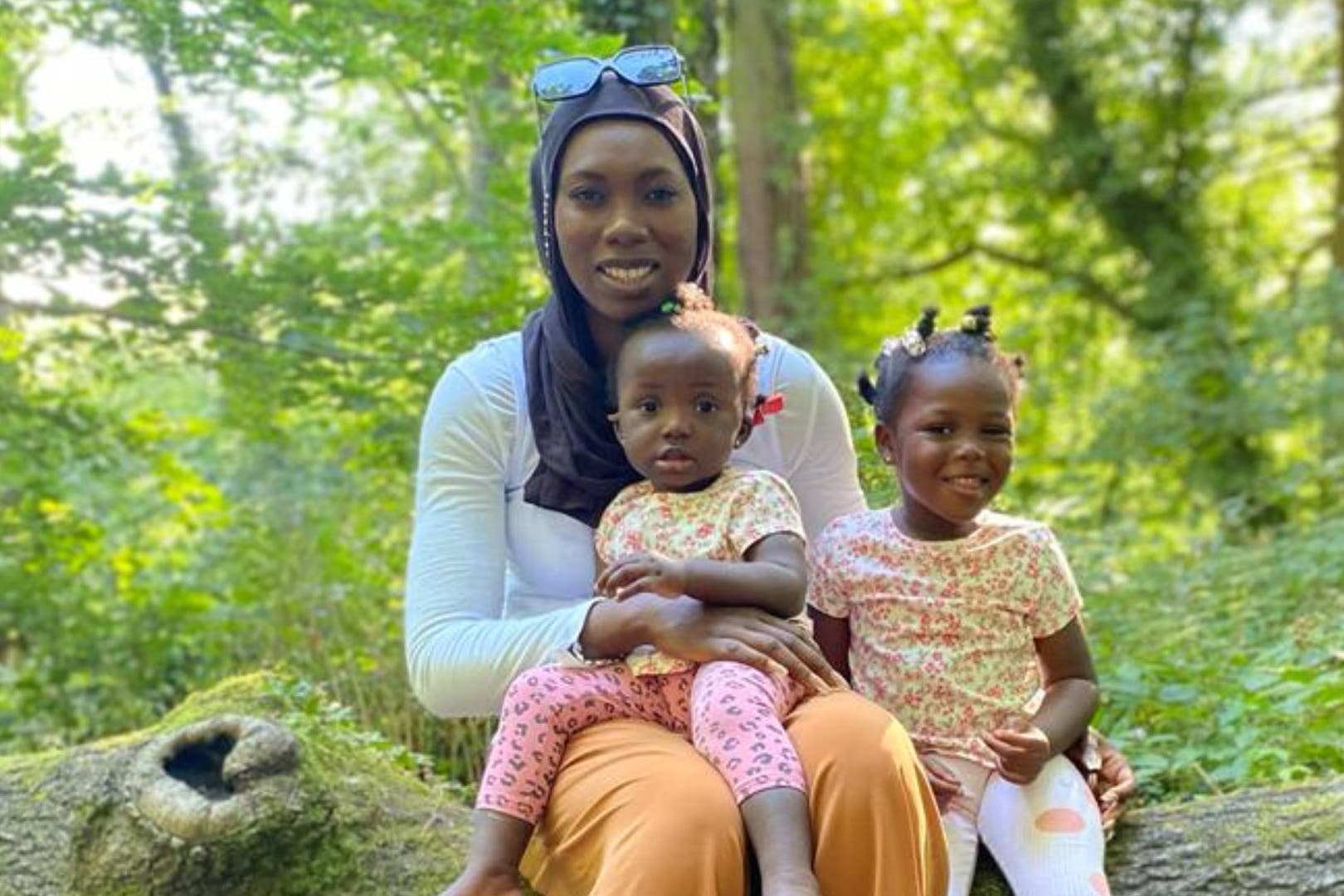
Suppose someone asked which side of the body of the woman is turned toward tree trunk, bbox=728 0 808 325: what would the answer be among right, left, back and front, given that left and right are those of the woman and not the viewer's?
back

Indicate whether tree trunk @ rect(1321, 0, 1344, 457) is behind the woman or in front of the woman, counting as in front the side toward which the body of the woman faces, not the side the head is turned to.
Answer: behind

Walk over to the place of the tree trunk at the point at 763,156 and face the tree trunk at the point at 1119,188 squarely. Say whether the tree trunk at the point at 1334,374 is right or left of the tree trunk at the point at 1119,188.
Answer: right

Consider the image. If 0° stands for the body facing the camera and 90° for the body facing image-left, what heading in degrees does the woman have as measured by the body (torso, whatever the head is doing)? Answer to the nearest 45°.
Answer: approximately 0°

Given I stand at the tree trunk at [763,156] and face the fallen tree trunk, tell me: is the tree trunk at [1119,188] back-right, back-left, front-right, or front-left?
back-left

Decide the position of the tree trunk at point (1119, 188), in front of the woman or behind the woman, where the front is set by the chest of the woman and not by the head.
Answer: behind
